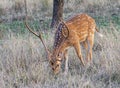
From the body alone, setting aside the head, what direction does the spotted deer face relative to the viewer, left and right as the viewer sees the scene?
facing the viewer and to the left of the viewer
